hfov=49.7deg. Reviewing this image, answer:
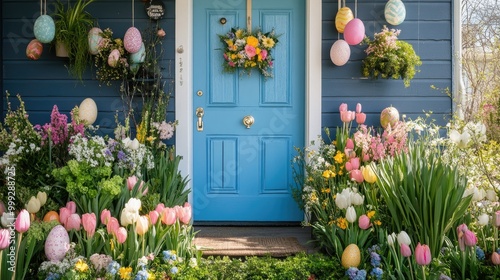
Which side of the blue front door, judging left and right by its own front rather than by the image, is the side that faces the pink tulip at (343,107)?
left

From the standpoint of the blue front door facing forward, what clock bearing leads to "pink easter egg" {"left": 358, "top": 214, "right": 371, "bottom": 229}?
The pink easter egg is roughly at 11 o'clock from the blue front door.

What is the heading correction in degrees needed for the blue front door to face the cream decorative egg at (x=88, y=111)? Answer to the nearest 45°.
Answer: approximately 90° to its right

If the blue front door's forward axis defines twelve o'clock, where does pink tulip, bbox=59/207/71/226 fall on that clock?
The pink tulip is roughly at 1 o'clock from the blue front door.

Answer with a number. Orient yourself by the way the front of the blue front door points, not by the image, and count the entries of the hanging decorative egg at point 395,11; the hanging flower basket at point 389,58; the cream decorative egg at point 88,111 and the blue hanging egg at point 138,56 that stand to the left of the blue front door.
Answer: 2

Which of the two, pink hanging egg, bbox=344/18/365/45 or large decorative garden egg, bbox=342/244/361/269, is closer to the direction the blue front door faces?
the large decorative garden egg

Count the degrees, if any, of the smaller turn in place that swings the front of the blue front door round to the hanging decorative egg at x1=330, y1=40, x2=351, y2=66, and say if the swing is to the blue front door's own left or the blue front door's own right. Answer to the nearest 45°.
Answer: approximately 90° to the blue front door's own left

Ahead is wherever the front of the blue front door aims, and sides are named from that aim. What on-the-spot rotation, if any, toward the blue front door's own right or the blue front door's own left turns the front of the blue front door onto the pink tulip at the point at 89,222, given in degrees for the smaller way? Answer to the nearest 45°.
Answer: approximately 45° to the blue front door's own right

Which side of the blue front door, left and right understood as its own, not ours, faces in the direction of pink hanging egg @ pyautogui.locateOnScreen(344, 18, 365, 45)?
left

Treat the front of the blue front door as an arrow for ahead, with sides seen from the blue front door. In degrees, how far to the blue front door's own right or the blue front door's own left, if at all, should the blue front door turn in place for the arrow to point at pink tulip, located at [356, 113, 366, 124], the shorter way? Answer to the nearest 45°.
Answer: approximately 90° to the blue front door's own left

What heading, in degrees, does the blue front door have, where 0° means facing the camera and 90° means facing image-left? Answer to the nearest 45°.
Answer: approximately 0°

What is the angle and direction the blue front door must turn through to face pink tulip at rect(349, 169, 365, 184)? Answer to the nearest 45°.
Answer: approximately 45° to its left

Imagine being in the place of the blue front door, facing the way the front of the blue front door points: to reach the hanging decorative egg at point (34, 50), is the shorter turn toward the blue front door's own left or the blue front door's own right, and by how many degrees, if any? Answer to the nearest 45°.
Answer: approximately 90° to the blue front door's own right
